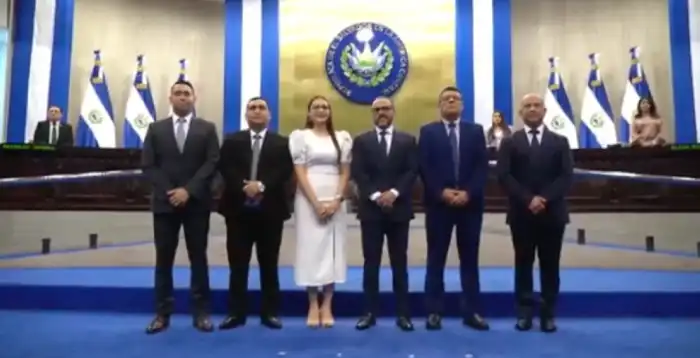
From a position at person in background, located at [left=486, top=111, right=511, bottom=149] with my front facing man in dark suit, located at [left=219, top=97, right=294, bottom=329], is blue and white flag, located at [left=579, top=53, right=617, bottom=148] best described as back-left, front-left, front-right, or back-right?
back-left

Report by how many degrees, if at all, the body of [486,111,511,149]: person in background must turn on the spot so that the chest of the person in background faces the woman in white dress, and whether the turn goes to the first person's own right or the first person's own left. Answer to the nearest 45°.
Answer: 0° — they already face them

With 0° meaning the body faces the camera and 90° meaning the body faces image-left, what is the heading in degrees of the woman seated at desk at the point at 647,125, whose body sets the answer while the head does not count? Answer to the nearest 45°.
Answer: approximately 0°

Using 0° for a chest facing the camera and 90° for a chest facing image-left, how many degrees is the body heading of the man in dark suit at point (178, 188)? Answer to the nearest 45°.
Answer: approximately 0°

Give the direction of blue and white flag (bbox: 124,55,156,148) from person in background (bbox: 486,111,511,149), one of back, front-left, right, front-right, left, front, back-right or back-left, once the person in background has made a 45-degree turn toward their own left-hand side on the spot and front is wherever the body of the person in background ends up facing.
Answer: back-right

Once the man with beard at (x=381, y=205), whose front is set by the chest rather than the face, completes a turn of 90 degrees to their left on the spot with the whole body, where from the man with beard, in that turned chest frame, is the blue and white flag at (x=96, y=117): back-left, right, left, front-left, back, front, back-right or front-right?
back-left

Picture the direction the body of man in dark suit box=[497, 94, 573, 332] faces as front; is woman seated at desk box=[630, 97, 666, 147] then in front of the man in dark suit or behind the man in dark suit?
behind

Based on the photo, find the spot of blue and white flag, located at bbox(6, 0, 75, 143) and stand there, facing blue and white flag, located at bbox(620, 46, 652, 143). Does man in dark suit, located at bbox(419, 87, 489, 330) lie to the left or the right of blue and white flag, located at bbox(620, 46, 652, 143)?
right

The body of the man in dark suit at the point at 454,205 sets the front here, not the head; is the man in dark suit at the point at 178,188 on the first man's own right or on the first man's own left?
on the first man's own right
